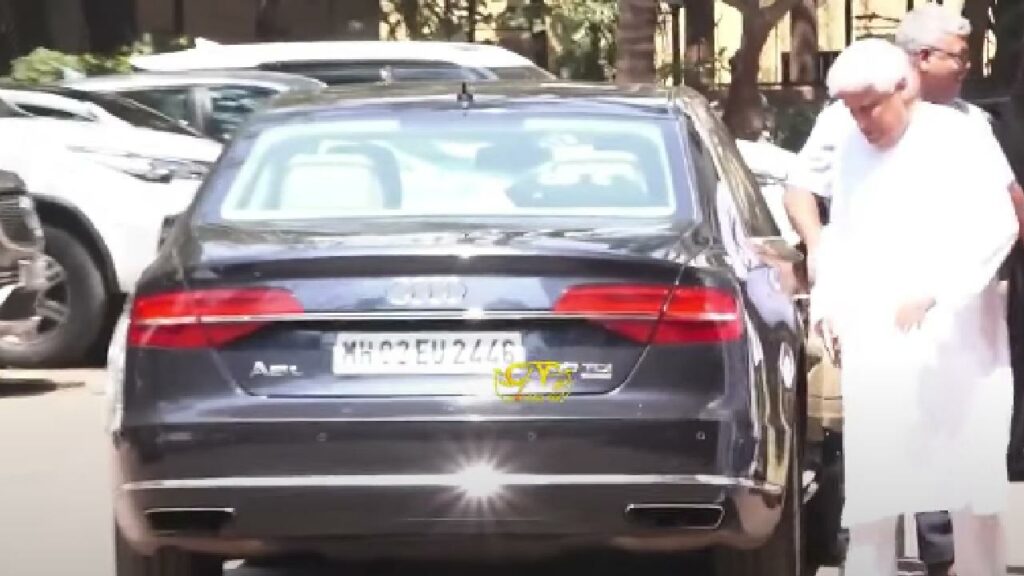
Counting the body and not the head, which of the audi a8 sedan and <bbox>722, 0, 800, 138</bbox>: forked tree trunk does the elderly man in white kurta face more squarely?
the audi a8 sedan

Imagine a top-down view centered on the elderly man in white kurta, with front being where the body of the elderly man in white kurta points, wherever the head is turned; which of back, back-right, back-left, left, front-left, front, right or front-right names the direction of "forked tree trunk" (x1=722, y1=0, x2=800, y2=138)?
back-right

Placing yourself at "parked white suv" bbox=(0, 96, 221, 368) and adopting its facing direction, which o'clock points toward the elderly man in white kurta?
The elderly man in white kurta is roughly at 1 o'clock from the parked white suv.

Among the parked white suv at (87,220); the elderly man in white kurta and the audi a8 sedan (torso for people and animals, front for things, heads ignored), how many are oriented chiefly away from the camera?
1

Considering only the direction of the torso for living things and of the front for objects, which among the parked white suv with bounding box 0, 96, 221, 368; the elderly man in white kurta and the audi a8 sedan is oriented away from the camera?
the audi a8 sedan

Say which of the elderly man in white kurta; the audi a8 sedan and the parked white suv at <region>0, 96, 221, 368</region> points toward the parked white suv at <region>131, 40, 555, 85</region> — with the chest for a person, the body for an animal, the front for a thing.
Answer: the audi a8 sedan

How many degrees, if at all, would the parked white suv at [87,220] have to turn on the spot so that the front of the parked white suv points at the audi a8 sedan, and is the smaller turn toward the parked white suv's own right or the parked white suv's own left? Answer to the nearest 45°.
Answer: approximately 45° to the parked white suv's own right

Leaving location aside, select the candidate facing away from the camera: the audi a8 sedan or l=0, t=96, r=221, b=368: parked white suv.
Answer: the audi a8 sedan

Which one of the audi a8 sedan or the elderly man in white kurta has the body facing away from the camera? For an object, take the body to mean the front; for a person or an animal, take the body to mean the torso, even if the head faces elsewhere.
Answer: the audi a8 sedan

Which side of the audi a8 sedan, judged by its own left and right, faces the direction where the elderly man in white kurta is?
right

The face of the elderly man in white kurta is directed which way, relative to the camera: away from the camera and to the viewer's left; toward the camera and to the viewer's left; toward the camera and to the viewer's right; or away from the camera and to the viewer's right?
toward the camera and to the viewer's left

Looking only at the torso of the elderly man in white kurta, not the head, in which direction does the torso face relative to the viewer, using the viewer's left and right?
facing the viewer and to the left of the viewer

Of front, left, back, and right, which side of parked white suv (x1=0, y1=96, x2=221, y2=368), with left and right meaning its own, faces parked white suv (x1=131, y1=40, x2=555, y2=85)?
left

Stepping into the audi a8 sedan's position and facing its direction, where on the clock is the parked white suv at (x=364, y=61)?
The parked white suv is roughly at 12 o'clock from the audi a8 sedan.

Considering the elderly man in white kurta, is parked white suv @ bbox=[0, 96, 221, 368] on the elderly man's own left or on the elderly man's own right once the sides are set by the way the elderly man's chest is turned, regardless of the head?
on the elderly man's own right

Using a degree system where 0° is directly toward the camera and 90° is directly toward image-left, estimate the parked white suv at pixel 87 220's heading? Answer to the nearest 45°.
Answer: approximately 315°

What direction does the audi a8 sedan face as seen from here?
away from the camera
